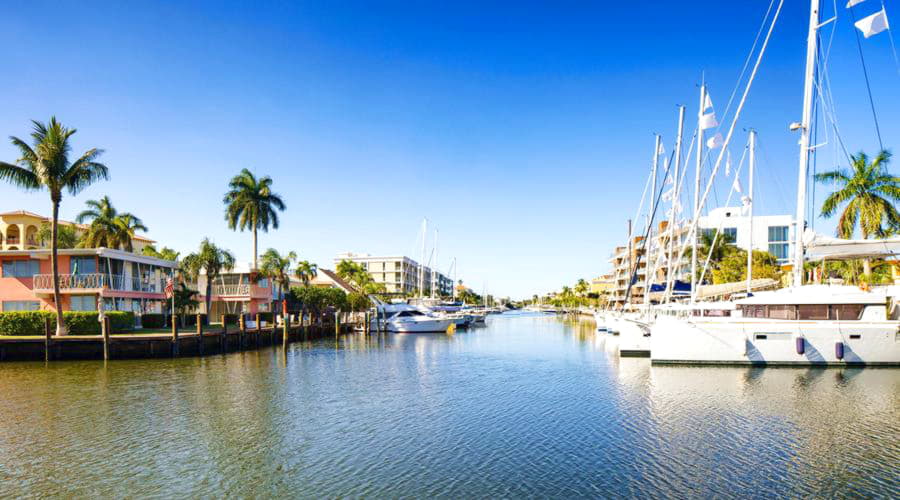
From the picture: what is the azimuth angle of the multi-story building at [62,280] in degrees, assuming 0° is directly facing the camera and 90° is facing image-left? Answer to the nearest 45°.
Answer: approximately 315°

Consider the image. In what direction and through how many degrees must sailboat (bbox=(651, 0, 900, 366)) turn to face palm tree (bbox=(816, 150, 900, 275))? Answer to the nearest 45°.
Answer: approximately 90° to its right

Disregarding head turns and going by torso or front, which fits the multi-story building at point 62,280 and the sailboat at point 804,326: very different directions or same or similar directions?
very different directions

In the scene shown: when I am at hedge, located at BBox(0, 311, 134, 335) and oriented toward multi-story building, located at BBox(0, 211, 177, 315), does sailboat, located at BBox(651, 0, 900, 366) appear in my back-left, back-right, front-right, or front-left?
back-right

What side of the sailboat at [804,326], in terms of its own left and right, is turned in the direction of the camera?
left
